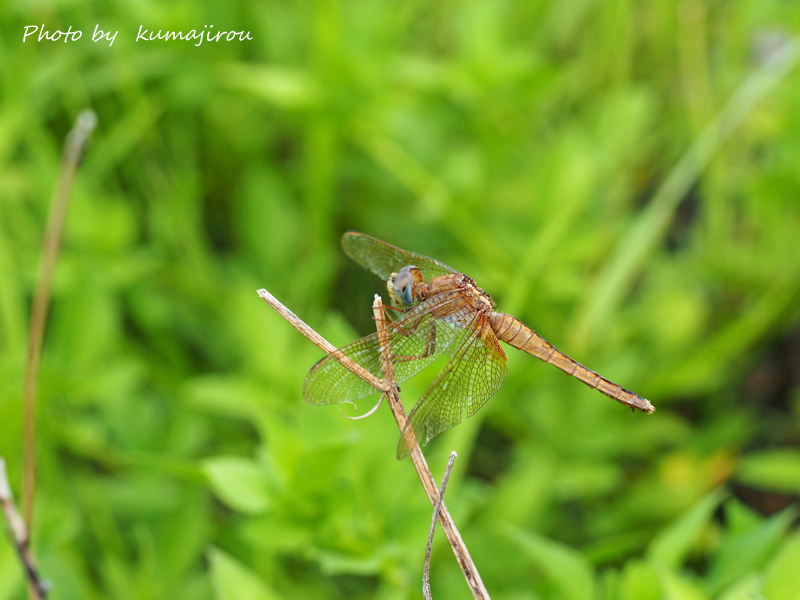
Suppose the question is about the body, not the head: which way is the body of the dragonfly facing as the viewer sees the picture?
to the viewer's left

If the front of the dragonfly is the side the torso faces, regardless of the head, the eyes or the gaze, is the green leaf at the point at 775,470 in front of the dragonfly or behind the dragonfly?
behind

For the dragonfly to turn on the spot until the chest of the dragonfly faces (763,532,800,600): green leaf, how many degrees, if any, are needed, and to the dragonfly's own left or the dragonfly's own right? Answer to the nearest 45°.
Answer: approximately 135° to the dragonfly's own left
